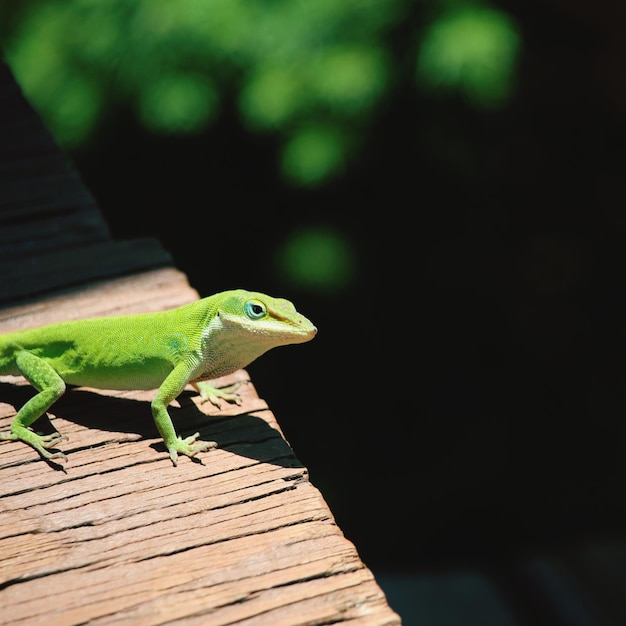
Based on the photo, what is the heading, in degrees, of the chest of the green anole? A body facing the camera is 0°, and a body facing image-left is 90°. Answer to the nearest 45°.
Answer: approximately 270°
